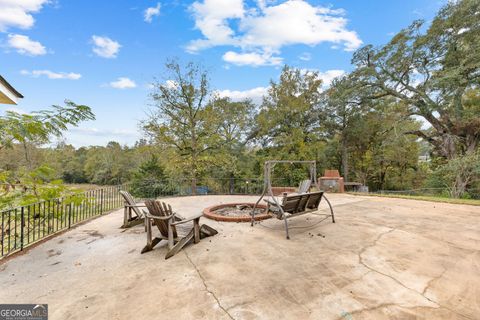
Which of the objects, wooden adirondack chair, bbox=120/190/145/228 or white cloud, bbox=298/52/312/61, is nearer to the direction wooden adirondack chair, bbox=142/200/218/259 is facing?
the white cloud

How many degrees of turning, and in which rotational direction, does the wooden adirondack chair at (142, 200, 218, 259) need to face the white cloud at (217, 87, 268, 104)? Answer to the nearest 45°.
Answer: approximately 45° to its left

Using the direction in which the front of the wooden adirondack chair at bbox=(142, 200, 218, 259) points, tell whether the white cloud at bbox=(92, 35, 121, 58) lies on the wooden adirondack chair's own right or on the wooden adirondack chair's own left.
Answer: on the wooden adirondack chair's own left

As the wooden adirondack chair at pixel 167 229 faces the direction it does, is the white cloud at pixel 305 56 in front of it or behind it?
in front

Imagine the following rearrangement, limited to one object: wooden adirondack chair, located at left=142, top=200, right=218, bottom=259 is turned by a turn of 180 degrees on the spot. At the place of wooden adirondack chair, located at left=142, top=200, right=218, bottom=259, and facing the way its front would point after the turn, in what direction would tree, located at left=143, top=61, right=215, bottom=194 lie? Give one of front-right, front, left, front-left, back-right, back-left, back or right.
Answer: back-right

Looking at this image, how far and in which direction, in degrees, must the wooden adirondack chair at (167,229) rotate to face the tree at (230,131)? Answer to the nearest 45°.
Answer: approximately 45° to its left

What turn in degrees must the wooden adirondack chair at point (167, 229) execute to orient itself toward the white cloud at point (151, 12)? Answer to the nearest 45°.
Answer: approximately 45° to its left

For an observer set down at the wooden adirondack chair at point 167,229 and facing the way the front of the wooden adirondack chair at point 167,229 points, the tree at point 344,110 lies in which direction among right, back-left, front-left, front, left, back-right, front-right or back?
front

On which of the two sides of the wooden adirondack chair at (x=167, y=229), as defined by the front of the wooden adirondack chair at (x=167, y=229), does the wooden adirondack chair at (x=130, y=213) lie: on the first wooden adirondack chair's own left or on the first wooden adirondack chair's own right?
on the first wooden adirondack chair's own left

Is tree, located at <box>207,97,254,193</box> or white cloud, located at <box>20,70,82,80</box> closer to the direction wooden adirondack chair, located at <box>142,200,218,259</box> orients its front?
the tree

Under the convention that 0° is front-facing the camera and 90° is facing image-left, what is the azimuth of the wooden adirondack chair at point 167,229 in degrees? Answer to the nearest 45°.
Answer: approximately 225°
